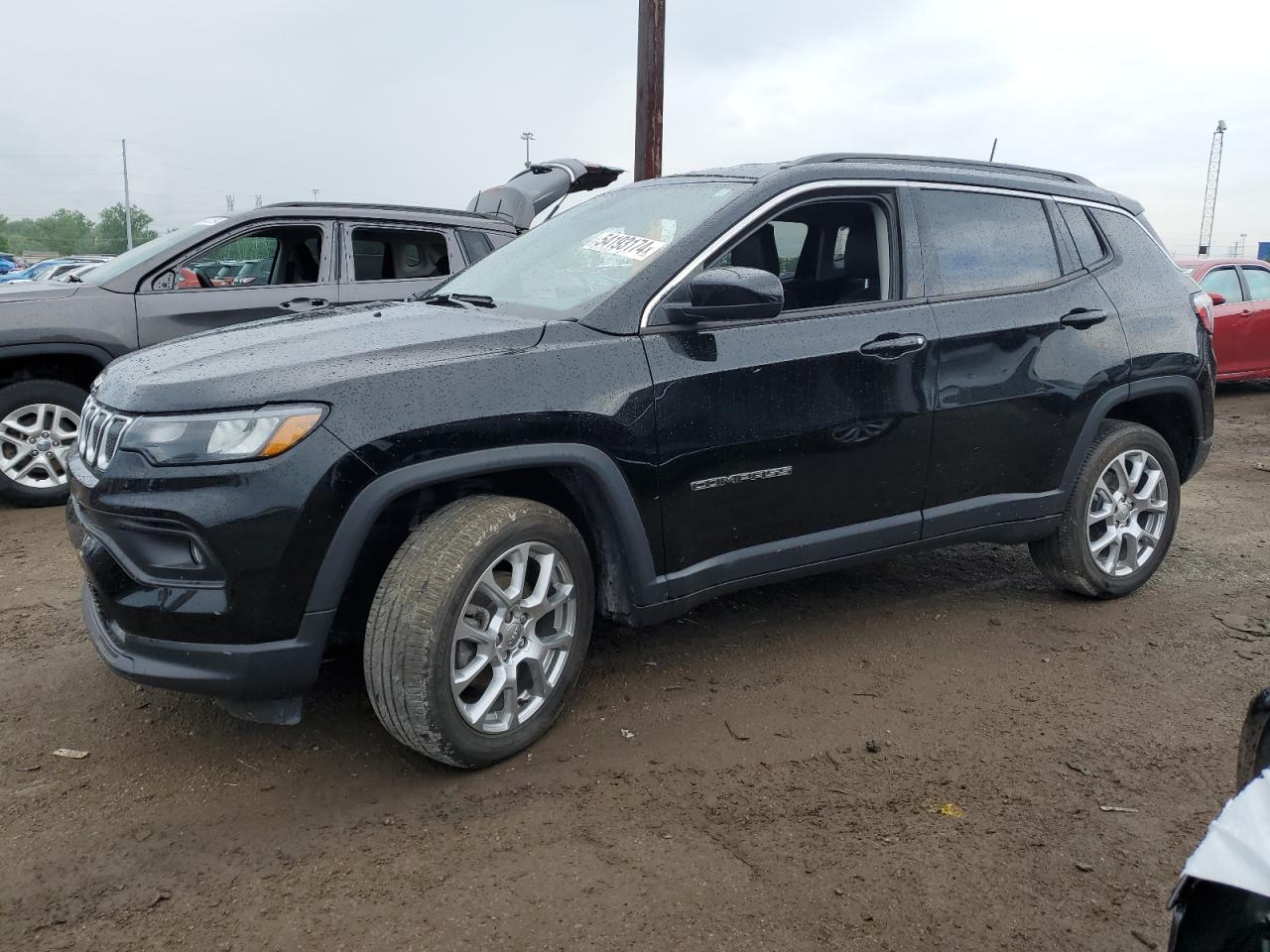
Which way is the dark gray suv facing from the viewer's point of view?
to the viewer's left

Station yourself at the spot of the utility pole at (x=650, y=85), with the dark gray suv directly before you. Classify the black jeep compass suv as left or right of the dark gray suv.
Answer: left

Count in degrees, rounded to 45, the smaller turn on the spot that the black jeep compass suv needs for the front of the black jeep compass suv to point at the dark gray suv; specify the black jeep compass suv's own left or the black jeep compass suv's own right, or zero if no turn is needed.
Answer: approximately 90° to the black jeep compass suv's own right

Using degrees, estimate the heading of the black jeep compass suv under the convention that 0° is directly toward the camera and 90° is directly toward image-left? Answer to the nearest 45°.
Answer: approximately 45°

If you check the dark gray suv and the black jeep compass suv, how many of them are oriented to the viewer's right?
0

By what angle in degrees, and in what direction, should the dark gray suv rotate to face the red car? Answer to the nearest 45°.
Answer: approximately 180°

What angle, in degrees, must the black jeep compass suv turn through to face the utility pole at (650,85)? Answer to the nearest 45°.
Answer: approximately 135° to its right
